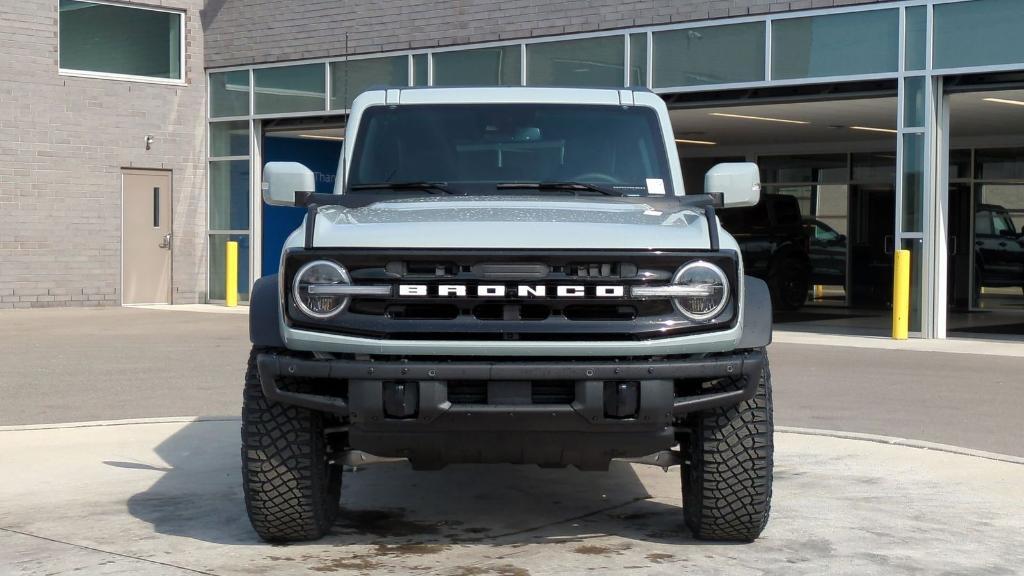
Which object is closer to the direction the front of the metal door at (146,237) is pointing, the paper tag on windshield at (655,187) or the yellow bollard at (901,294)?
the paper tag on windshield

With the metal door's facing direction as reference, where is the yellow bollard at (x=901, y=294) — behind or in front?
in front

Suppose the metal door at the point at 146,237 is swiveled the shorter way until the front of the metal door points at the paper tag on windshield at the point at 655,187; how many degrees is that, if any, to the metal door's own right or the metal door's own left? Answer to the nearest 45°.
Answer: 0° — it already faces it

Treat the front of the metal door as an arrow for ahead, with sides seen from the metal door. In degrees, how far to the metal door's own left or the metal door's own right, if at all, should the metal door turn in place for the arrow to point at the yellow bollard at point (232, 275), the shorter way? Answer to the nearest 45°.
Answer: approximately 45° to the metal door's own left

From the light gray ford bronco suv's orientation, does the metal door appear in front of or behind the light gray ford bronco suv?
behind

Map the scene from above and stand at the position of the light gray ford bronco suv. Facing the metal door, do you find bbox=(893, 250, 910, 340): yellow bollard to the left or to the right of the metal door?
right

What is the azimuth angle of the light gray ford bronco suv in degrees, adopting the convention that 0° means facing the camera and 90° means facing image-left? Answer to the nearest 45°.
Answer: approximately 0°

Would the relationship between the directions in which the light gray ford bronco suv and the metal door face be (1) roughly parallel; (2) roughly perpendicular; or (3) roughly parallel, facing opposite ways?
roughly parallel

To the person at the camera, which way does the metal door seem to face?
facing the viewer

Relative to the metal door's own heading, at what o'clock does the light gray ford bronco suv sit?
The light gray ford bronco suv is roughly at 12 o'clock from the metal door.
